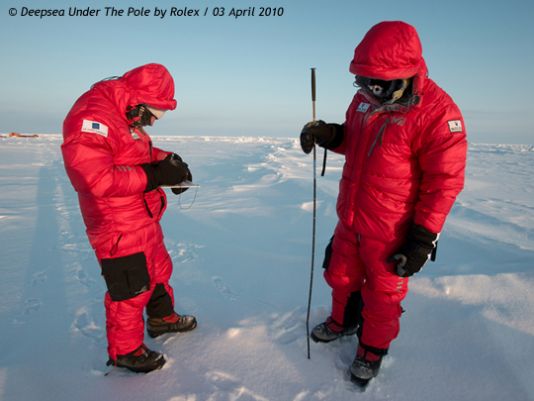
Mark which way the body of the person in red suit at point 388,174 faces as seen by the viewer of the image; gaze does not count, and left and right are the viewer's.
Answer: facing the viewer and to the left of the viewer

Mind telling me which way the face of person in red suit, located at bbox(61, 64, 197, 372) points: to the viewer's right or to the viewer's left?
to the viewer's right

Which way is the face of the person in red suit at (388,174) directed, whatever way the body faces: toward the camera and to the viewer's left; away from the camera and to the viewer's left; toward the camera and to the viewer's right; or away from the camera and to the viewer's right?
toward the camera and to the viewer's left

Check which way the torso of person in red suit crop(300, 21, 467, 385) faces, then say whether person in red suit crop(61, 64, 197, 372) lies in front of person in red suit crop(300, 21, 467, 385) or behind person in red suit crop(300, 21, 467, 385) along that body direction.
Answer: in front
